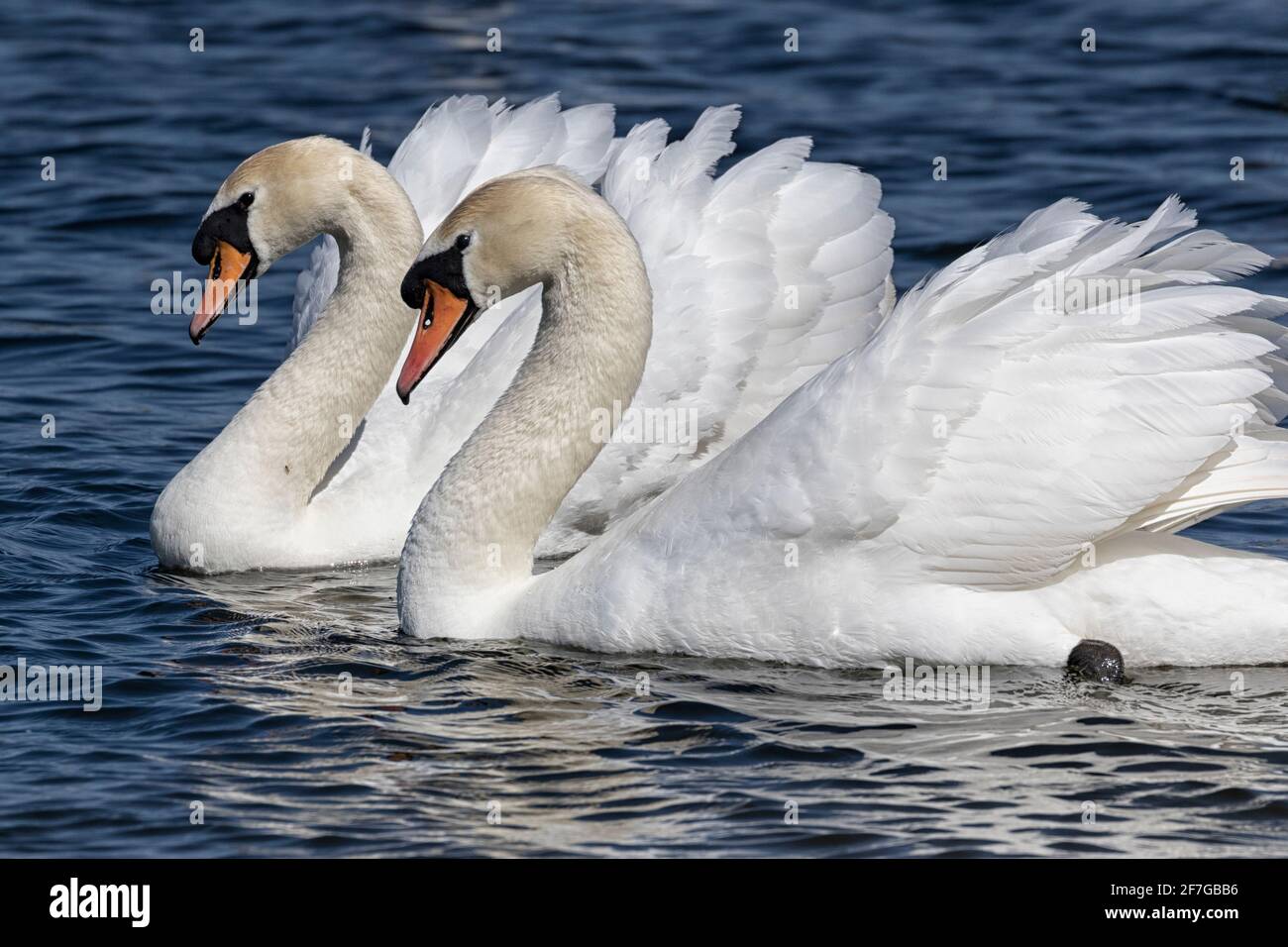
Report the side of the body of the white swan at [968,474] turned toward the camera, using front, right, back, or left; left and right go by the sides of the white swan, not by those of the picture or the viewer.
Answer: left

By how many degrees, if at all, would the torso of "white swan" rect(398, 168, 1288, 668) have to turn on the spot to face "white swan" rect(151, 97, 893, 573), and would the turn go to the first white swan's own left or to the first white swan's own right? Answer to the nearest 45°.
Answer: approximately 45° to the first white swan's own right
